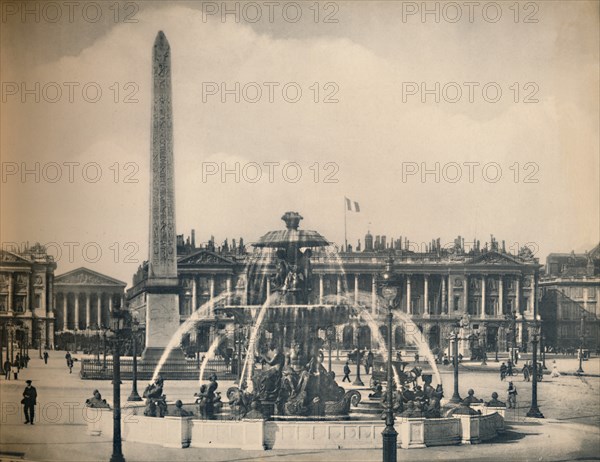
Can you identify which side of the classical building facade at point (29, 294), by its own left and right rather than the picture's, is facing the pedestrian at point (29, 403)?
front

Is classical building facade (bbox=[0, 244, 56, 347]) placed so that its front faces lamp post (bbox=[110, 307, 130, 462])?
yes

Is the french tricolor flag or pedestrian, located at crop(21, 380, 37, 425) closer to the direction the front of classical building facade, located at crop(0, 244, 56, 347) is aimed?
the pedestrian

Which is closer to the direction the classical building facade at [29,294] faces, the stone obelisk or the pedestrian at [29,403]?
the pedestrian

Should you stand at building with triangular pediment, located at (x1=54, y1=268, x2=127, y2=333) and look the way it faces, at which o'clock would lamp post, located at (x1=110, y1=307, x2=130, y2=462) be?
The lamp post is roughly at 12 o'clock from the building with triangular pediment.

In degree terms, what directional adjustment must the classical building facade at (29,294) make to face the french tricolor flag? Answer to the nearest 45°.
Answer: approximately 45° to its left

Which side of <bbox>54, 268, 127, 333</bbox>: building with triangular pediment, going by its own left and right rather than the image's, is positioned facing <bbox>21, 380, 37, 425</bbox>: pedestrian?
front

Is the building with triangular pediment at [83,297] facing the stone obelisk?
yes

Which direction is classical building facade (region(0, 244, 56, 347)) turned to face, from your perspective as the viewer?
facing the viewer

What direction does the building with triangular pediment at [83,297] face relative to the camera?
toward the camera
